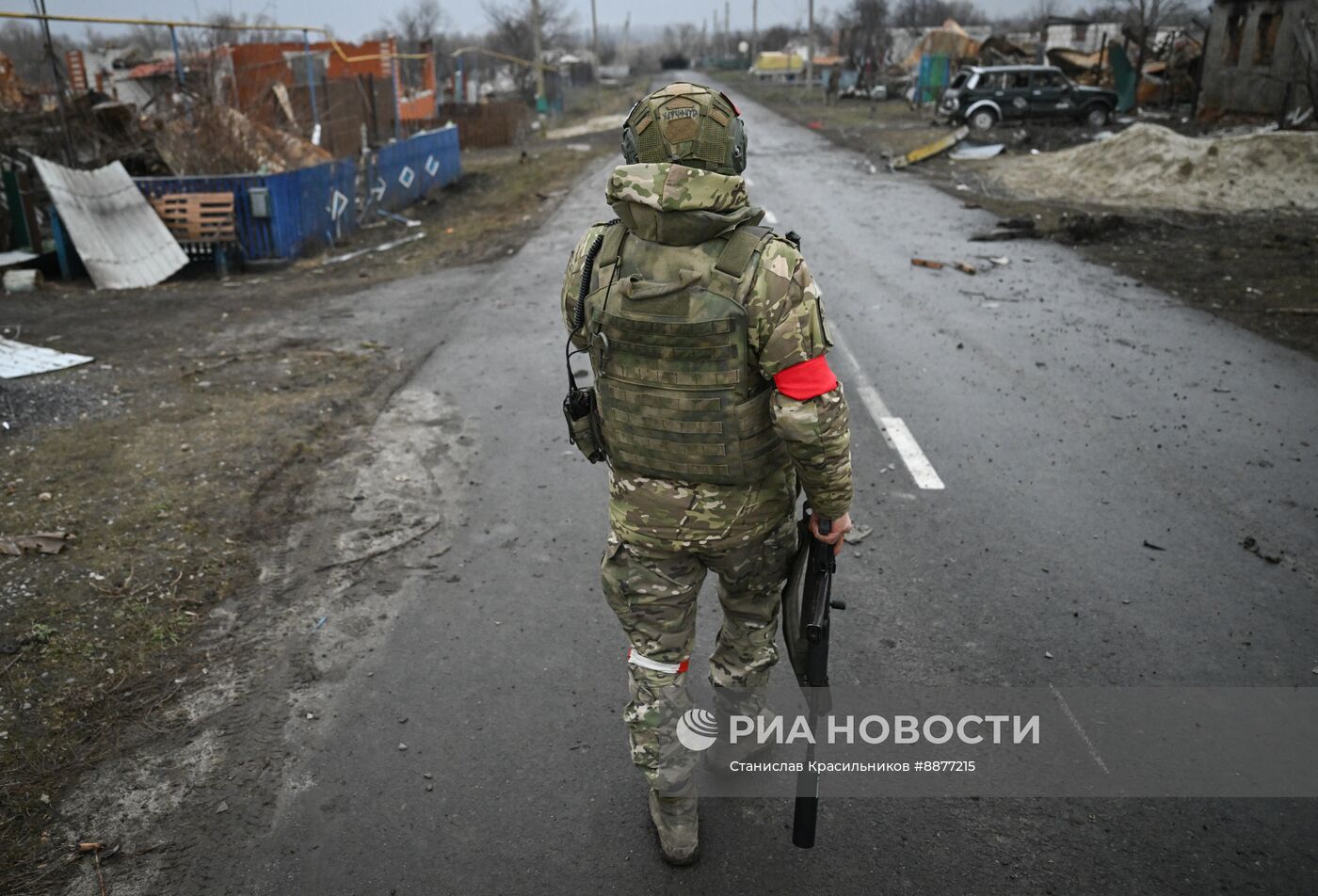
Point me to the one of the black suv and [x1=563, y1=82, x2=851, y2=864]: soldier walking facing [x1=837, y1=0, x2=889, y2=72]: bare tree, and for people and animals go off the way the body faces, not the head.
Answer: the soldier walking

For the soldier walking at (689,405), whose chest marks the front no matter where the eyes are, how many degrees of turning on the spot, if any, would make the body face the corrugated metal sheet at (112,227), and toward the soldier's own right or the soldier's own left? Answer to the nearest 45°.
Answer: approximately 45° to the soldier's own left

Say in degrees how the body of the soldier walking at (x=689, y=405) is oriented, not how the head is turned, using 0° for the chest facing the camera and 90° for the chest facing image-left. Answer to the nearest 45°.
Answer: approximately 180°

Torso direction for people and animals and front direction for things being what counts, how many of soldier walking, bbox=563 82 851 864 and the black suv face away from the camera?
1

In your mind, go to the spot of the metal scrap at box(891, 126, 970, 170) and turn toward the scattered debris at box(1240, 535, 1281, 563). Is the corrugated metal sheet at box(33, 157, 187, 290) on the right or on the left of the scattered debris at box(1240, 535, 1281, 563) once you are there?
right

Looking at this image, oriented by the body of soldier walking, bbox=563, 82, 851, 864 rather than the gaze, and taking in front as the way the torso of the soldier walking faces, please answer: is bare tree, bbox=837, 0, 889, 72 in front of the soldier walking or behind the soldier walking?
in front

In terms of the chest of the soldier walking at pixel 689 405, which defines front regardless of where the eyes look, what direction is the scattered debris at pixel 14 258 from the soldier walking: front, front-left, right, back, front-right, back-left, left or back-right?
front-left
